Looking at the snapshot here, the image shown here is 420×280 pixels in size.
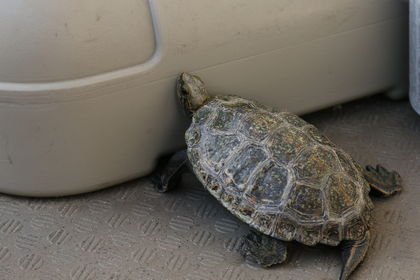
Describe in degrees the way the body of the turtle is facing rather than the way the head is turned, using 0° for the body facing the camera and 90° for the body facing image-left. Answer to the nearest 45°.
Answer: approximately 135°
